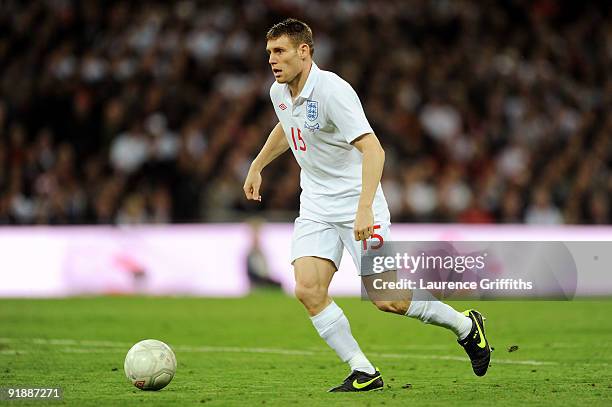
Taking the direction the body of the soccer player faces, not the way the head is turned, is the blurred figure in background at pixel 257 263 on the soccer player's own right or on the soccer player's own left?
on the soccer player's own right

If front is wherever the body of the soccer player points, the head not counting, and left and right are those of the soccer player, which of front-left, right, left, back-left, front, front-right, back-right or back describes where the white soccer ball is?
front-right

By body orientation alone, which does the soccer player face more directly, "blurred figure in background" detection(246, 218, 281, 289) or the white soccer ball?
the white soccer ball
